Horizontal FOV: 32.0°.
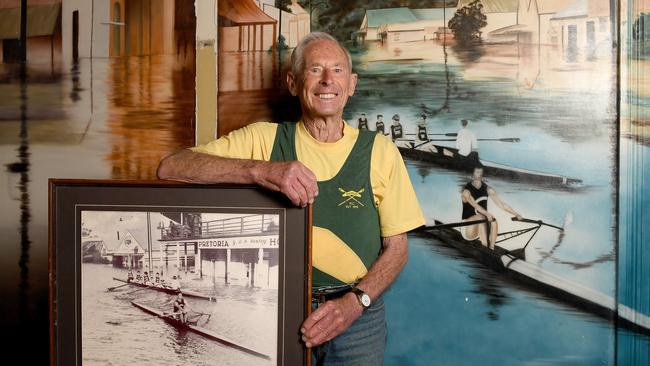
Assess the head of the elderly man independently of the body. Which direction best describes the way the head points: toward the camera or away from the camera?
toward the camera

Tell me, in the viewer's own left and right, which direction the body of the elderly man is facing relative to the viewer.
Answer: facing the viewer
